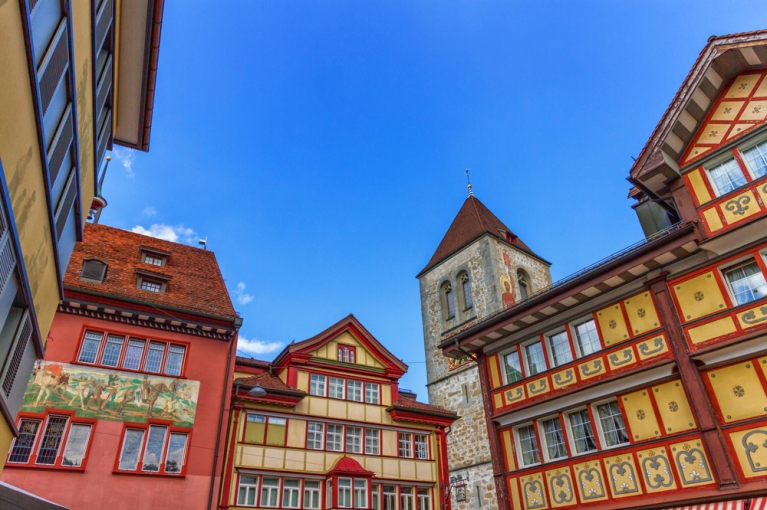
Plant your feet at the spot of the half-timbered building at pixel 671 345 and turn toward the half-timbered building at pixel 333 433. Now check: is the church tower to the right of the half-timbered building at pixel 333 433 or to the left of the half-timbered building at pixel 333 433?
right

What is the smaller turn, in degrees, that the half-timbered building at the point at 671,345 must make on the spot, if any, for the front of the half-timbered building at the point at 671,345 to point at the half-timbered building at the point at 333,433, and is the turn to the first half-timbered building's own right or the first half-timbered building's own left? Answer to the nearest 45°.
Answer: approximately 45° to the first half-timbered building's own right

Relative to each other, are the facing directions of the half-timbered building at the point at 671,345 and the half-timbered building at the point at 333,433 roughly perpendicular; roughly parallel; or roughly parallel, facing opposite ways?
roughly perpendicular

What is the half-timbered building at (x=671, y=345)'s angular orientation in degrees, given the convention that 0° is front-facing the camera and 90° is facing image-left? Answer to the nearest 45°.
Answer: approximately 45°

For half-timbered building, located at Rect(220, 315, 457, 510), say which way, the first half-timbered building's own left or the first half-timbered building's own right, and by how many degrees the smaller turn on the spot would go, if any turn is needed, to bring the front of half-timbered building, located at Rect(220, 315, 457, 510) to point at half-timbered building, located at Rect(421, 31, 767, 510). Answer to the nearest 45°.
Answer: approximately 45° to the first half-timbered building's own left

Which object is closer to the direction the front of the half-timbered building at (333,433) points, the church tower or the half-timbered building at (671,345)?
the half-timbered building

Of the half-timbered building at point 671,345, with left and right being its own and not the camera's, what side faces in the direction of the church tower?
right

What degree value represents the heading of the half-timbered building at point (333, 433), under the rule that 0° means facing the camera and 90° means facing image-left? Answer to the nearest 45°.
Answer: approximately 0°
